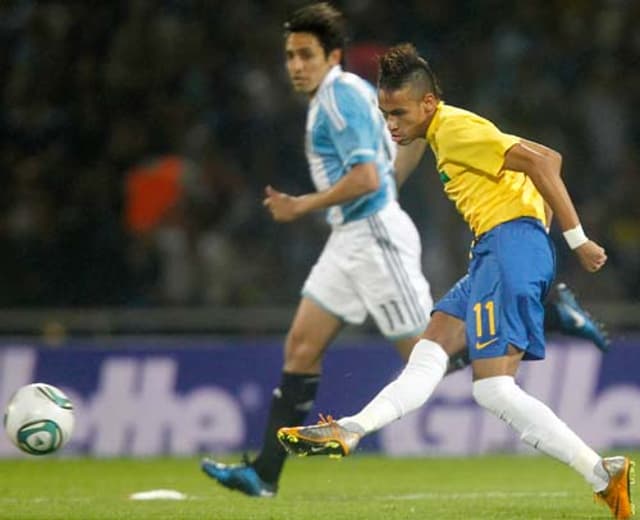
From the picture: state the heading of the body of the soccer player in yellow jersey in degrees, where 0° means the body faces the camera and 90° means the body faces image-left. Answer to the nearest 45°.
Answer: approximately 90°

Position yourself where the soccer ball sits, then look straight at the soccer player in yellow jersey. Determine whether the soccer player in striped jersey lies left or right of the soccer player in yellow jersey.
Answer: left

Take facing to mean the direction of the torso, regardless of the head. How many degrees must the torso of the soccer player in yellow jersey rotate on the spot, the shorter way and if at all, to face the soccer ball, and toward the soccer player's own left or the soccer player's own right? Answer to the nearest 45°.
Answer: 0° — they already face it

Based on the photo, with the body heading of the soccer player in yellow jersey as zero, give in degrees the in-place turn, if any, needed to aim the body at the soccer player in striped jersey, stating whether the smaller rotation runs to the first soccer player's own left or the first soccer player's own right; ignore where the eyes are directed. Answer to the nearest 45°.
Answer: approximately 45° to the first soccer player's own right

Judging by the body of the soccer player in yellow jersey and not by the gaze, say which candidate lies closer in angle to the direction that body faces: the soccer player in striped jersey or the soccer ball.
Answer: the soccer ball

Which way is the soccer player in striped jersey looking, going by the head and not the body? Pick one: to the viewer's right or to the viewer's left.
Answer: to the viewer's left
